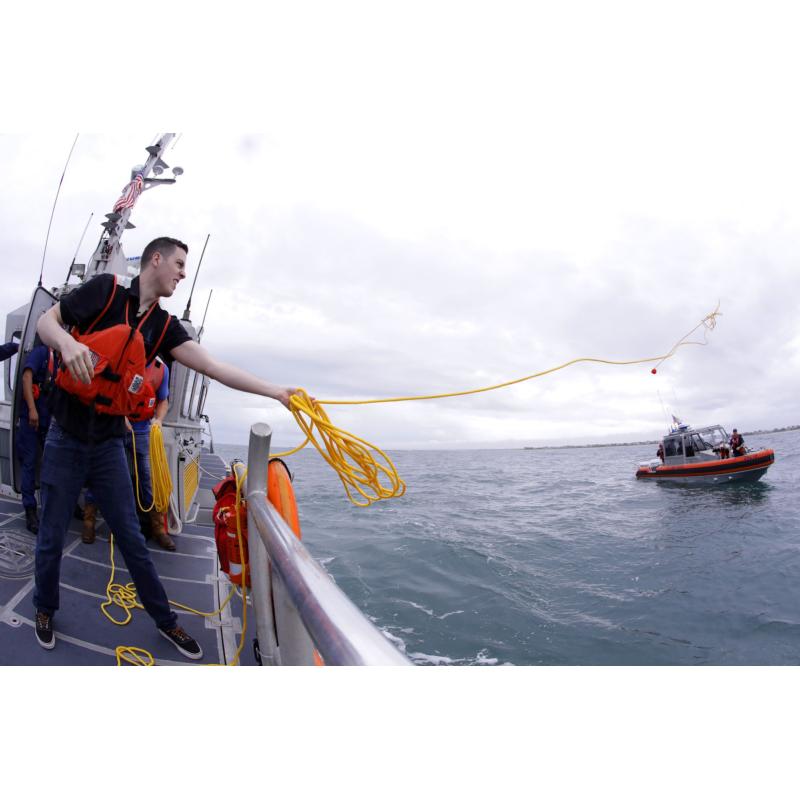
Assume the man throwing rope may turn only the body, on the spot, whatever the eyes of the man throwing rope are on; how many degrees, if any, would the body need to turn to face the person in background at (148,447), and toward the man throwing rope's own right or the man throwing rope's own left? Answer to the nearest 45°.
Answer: approximately 135° to the man throwing rope's own left

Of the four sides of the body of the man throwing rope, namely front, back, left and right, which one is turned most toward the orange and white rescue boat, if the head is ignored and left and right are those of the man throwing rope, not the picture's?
left

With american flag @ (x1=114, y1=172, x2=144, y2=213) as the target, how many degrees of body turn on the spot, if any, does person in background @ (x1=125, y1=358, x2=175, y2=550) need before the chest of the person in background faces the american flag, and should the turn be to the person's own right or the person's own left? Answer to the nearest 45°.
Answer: approximately 135° to the person's own left

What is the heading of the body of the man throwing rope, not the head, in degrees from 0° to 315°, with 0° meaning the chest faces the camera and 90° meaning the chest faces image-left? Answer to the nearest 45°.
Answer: approximately 315°

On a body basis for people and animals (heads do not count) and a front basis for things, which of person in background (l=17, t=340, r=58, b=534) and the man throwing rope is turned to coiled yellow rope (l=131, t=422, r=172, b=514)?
the person in background
